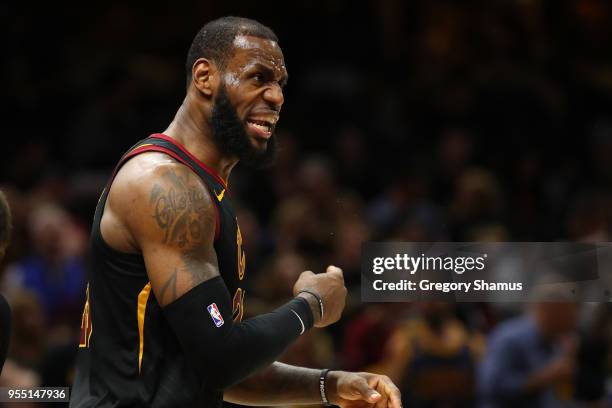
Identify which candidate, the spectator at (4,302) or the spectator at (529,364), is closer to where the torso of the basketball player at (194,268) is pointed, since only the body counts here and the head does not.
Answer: the spectator at (529,364)

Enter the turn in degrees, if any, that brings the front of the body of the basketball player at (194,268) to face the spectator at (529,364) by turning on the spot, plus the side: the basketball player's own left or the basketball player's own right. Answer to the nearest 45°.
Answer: approximately 45° to the basketball player's own left

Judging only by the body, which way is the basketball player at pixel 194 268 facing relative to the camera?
to the viewer's right
